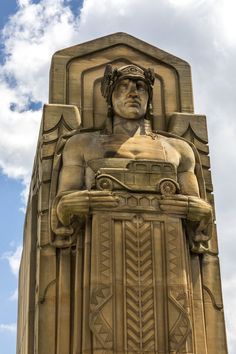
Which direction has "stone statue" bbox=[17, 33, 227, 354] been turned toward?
toward the camera
